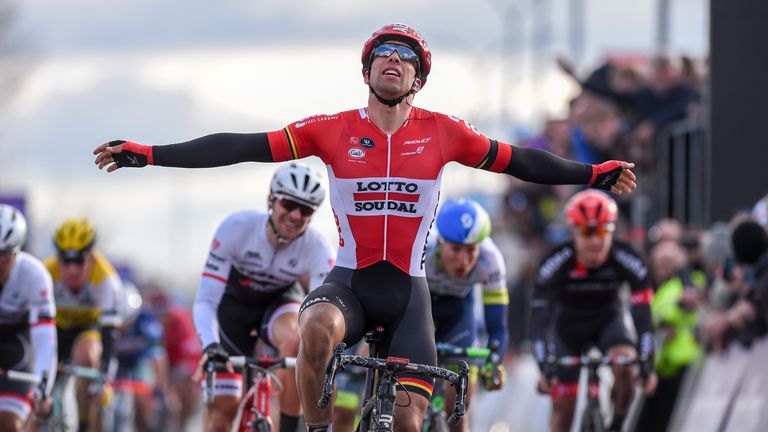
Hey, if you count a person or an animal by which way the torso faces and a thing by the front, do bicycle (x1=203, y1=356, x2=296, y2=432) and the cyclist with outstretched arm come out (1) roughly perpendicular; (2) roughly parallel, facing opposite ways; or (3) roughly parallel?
roughly parallel

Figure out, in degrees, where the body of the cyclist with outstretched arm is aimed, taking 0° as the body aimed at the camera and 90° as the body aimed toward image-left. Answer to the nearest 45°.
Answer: approximately 0°

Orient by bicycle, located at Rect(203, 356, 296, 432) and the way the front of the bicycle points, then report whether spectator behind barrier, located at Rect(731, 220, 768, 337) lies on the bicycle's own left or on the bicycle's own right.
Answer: on the bicycle's own left

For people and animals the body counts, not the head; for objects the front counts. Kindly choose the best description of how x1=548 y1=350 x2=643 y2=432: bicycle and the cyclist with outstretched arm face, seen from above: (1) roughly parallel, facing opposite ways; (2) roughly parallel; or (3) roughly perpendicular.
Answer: roughly parallel

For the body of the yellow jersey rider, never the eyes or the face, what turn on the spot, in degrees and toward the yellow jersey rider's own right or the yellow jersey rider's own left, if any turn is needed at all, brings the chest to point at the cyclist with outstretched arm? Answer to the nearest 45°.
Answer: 0° — they already face them

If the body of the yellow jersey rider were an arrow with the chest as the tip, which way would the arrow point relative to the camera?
toward the camera

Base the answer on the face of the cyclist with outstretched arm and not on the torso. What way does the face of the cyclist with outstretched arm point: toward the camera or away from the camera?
toward the camera

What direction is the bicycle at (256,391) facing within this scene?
toward the camera

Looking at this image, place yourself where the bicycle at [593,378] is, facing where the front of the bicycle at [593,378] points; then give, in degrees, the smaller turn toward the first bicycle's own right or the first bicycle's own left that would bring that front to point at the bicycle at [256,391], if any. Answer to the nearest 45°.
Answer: approximately 45° to the first bicycle's own right

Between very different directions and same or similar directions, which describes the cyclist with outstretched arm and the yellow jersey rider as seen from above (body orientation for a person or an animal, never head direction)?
same or similar directions

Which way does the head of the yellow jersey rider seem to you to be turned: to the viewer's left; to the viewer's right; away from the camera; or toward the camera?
toward the camera

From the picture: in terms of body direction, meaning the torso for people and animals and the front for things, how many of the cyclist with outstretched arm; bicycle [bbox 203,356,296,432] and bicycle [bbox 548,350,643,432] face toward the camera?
3
